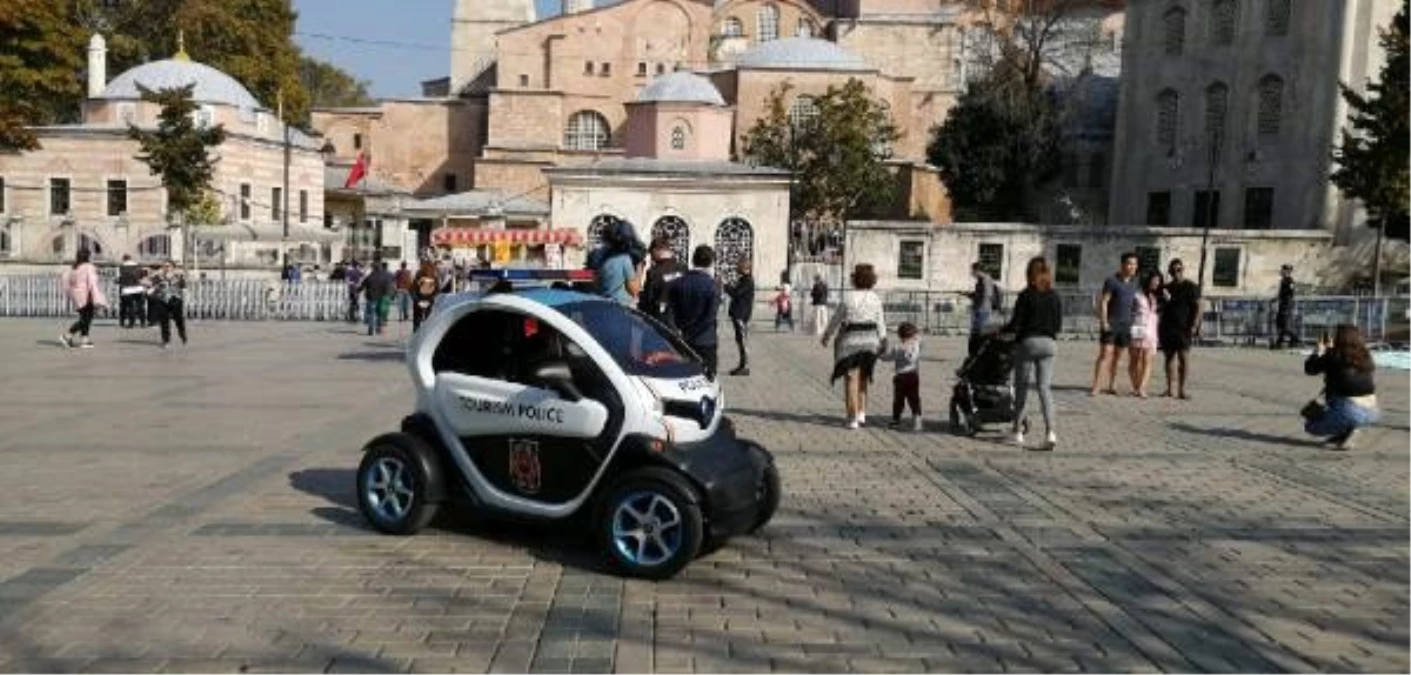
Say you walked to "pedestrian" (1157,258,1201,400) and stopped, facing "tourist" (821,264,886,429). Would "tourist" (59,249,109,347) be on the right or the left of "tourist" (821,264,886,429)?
right

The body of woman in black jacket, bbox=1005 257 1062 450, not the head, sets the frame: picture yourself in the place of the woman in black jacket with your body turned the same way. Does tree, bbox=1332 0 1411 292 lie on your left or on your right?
on your right

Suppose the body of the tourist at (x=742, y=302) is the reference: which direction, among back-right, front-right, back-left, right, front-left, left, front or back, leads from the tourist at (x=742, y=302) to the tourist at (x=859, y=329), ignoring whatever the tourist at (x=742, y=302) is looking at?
left

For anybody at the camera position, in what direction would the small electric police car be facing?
facing the viewer and to the right of the viewer

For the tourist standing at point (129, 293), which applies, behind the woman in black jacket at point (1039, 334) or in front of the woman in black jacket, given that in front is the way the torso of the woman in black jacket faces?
in front

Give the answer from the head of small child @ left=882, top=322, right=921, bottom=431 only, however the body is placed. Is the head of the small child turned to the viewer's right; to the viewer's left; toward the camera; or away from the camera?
away from the camera

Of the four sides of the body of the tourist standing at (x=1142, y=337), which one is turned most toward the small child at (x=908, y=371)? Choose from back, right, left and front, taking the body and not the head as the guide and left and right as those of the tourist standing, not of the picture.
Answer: right

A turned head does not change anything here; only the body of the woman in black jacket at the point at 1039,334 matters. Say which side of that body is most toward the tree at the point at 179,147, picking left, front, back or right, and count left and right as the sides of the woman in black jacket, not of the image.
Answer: front

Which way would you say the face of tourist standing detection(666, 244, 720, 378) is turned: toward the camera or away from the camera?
away from the camera
